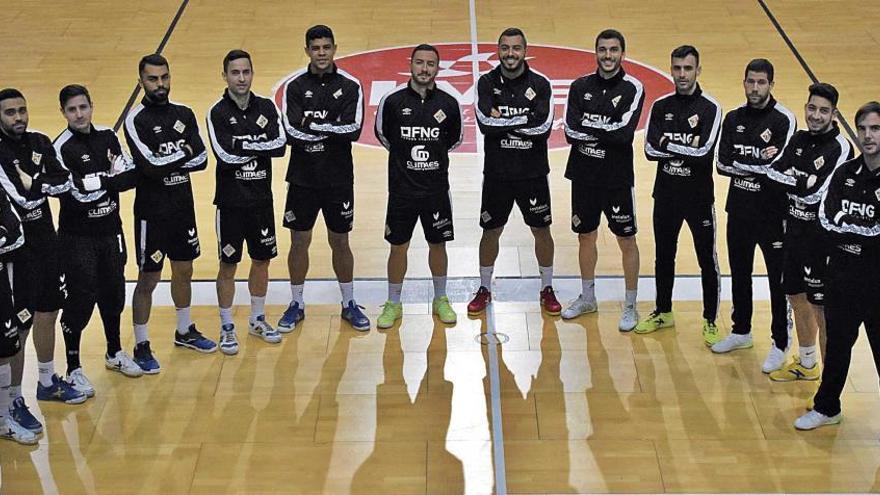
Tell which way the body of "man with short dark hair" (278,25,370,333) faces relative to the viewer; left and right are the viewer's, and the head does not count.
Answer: facing the viewer

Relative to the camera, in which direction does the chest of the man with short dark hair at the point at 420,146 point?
toward the camera

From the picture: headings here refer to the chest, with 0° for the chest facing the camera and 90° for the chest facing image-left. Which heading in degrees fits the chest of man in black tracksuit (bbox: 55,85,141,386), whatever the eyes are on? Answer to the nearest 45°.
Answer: approximately 315°

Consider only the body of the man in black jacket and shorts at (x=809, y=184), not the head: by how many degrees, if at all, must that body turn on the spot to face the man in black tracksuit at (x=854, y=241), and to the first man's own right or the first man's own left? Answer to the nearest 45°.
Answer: approximately 90° to the first man's own left

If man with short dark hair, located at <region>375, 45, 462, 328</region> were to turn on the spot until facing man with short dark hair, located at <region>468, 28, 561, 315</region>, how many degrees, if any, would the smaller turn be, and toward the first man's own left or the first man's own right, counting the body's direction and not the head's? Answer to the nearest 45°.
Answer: approximately 90° to the first man's own left

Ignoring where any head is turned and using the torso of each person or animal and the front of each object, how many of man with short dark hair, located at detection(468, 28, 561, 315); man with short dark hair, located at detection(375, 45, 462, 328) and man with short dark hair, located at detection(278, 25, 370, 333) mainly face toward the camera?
3

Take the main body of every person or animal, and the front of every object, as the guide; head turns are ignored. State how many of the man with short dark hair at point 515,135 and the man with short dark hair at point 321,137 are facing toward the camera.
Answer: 2
